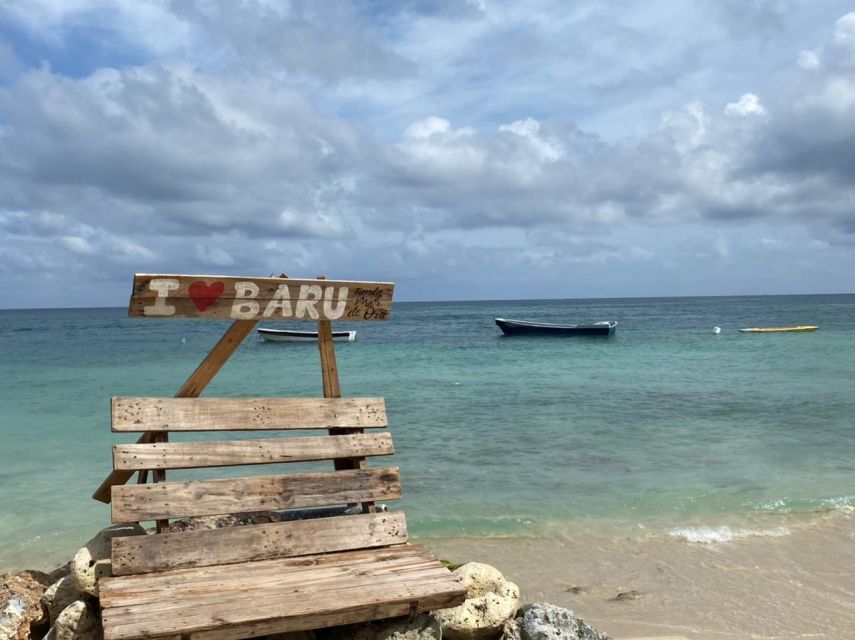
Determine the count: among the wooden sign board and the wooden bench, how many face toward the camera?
2

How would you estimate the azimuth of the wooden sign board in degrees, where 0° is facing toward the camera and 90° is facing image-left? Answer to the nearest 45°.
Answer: approximately 0°

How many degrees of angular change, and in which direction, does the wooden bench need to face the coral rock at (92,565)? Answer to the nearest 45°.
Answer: approximately 90° to its right

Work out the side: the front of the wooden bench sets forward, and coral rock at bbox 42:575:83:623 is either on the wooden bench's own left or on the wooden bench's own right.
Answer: on the wooden bench's own right

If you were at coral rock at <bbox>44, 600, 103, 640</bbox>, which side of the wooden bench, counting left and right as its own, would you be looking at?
right

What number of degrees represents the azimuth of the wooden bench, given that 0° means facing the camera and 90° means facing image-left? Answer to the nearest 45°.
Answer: approximately 0°
